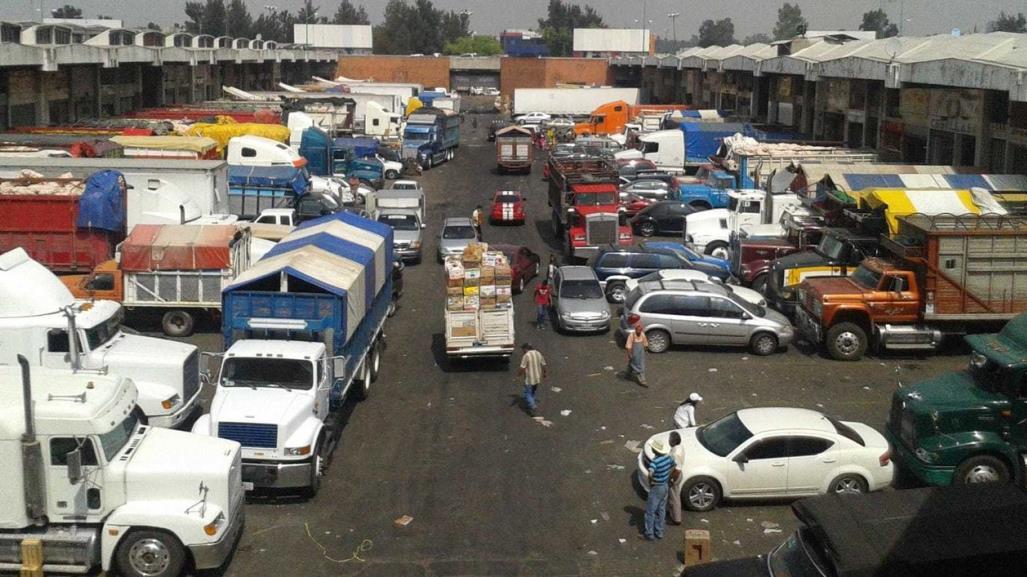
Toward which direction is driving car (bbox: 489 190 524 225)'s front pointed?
away from the camera

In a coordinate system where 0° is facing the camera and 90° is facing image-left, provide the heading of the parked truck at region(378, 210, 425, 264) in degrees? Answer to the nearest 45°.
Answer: approximately 0°

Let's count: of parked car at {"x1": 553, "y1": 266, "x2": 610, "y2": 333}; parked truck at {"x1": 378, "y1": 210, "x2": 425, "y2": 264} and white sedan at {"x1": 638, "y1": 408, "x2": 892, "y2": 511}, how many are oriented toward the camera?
2

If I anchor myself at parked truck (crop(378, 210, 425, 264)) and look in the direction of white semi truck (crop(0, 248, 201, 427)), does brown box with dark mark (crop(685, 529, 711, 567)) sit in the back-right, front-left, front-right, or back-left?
front-left

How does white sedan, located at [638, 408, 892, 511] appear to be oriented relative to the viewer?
to the viewer's left

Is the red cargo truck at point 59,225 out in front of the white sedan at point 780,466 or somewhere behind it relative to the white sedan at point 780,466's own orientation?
in front

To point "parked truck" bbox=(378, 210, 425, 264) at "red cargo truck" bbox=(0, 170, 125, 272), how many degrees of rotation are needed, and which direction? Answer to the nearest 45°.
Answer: approximately 45° to its right

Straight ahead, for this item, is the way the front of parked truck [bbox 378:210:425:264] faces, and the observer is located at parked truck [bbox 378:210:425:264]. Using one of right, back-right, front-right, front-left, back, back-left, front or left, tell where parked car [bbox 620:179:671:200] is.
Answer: back-left

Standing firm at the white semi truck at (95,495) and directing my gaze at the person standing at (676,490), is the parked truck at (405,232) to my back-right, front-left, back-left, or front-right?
front-left
